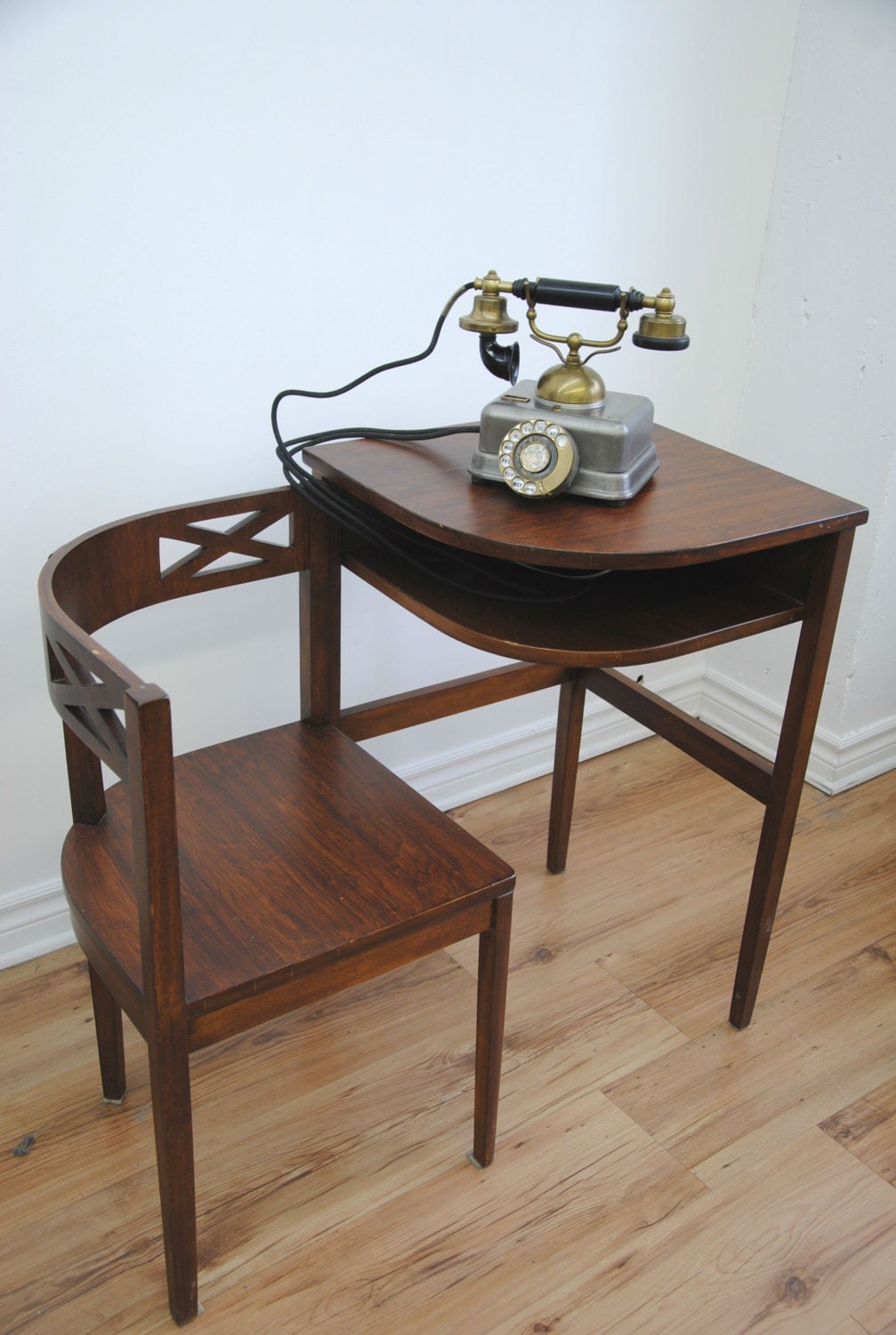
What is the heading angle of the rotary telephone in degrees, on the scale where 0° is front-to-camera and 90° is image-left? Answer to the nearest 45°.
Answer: approximately 45°

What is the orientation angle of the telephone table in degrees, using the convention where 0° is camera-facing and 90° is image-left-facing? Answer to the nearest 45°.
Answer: approximately 45°
